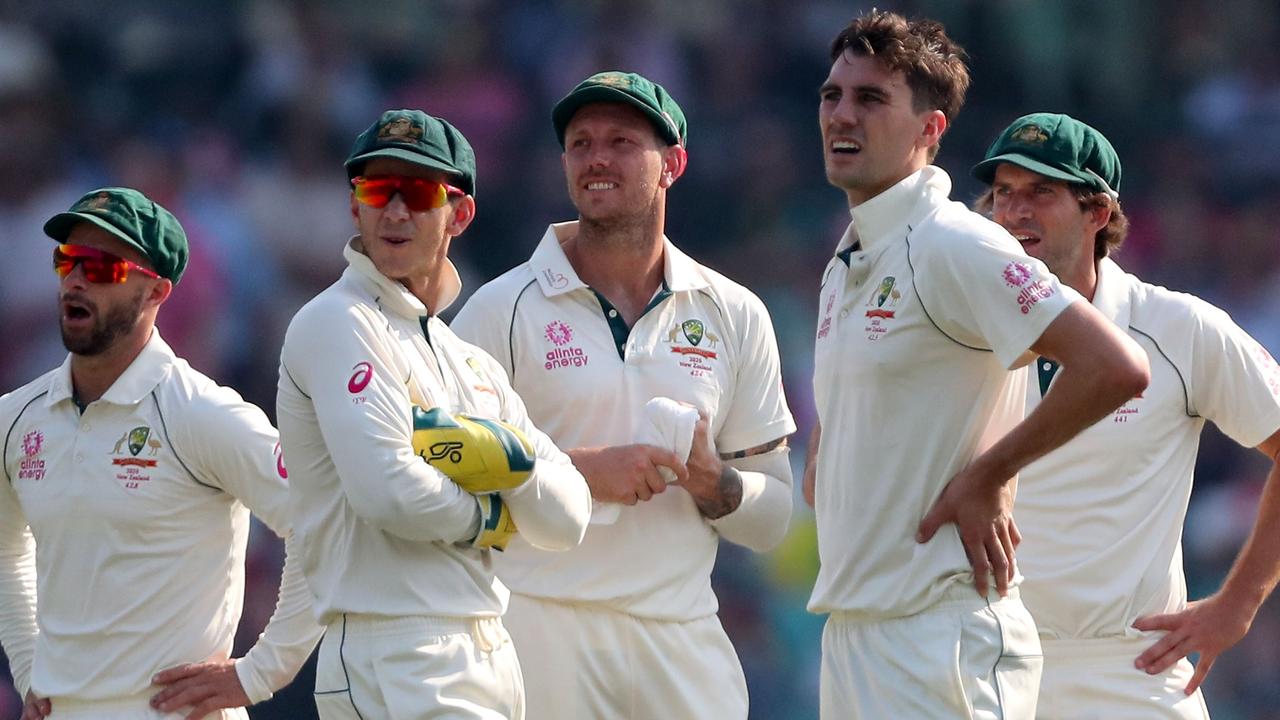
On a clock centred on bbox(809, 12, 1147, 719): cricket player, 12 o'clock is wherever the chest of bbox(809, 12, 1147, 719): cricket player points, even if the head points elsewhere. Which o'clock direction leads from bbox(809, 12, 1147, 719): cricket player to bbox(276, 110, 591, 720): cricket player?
bbox(276, 110, 591, 720): cricket player is roughly at 1 o'clock from bbox(809, 12, 1147, 719): cricket player.

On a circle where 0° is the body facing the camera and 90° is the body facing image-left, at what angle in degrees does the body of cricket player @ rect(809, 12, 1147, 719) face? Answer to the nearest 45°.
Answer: approximately 45°

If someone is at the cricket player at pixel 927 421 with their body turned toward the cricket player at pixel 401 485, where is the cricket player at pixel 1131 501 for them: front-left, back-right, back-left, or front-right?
back-right

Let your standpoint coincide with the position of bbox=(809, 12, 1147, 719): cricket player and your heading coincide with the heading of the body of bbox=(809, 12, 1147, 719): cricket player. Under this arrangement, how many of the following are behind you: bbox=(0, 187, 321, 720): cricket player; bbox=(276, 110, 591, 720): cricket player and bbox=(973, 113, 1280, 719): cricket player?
1

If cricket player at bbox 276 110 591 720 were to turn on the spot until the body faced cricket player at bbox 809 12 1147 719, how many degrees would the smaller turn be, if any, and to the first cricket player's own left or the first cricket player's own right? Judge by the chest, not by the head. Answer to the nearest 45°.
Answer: approximately 45° to the first cricket player's own left

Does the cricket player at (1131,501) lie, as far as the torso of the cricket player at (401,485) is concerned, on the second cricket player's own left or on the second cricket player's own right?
on the second cricket player's own left

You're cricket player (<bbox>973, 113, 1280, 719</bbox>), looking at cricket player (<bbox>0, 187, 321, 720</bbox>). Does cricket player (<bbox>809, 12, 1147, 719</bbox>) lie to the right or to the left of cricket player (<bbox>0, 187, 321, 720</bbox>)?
left

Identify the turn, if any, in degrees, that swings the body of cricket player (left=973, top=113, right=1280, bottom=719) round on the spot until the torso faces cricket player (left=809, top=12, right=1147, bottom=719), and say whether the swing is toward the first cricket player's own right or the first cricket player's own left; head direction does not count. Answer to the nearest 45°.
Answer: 0° — they already face them

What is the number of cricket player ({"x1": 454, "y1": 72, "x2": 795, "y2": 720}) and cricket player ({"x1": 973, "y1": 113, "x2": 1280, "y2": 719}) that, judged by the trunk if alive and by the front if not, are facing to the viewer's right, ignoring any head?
0

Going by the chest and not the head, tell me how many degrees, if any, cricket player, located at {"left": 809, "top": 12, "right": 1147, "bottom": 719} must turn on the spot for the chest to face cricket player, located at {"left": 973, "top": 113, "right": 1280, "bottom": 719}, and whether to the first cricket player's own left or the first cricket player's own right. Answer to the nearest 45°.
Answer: approximately 180°

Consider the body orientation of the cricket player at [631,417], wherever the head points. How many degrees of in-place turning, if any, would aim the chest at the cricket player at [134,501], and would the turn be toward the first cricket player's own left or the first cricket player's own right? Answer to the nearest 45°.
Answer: approximately 90° to the first cricket player's own right

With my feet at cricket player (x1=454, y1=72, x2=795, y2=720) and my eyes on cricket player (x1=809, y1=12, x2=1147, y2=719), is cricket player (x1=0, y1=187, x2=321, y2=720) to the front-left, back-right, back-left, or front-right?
back-right

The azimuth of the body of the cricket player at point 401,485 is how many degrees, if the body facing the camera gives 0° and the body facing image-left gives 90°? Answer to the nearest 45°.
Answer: approximately 315°
